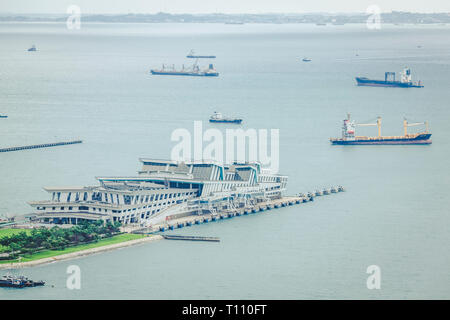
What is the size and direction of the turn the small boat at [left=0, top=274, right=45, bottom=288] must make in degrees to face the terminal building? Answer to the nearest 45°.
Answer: approximately 45° to its left

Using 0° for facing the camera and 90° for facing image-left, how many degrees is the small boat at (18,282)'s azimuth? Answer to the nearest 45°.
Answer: approximately 270°

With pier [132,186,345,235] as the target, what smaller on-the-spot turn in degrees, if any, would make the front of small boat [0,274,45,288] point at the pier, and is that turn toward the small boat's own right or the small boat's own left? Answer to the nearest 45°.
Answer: approximately 45° to the small boat's own left
